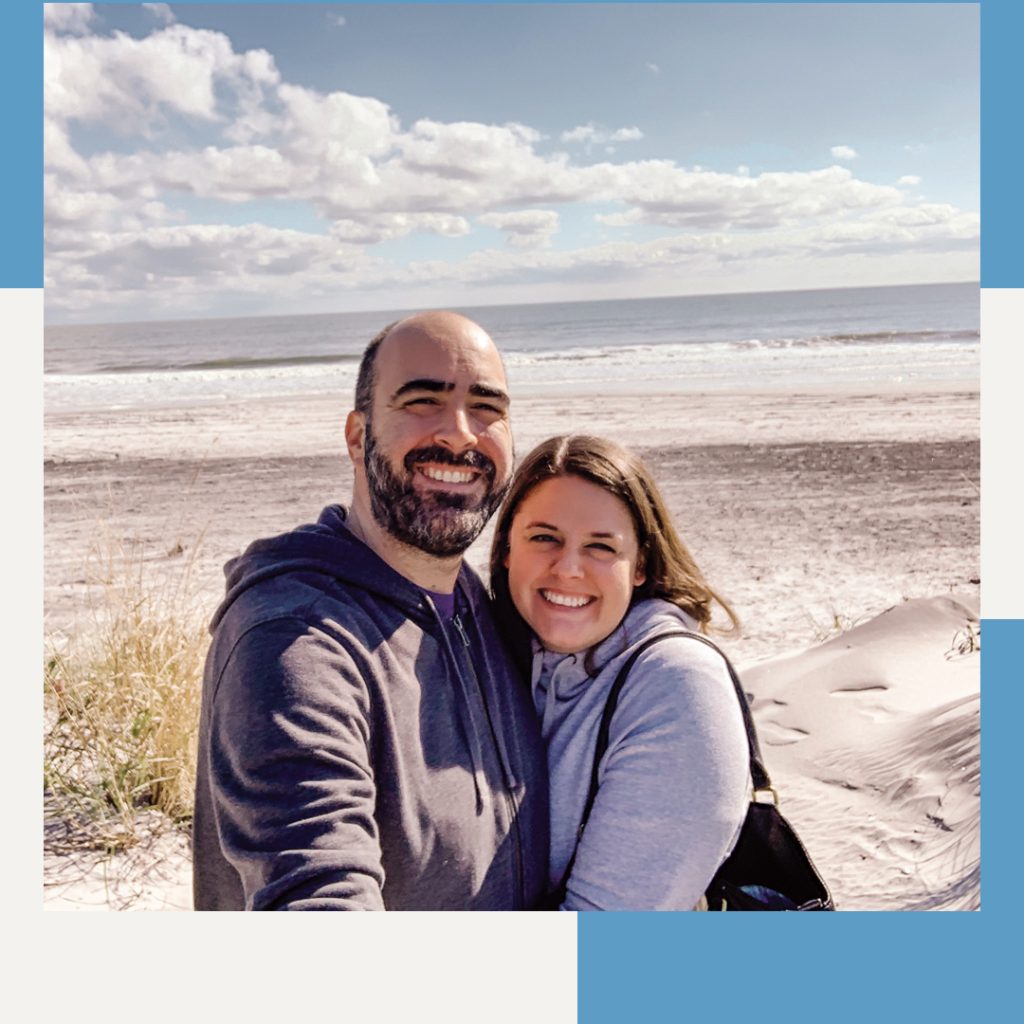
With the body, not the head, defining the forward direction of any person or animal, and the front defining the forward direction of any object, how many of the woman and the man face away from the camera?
0

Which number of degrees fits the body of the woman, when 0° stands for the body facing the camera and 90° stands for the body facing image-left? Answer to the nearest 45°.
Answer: approximately 45°

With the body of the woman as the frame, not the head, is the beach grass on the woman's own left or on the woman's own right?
on the woman's own right
